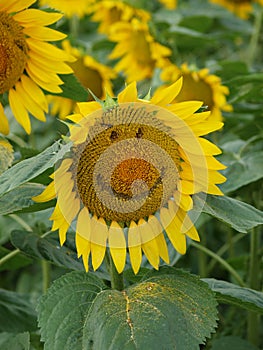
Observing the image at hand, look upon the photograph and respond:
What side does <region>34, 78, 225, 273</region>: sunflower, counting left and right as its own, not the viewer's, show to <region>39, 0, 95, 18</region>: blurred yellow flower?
back

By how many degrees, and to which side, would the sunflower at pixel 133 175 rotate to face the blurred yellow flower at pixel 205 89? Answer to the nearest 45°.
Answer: approximately 180°

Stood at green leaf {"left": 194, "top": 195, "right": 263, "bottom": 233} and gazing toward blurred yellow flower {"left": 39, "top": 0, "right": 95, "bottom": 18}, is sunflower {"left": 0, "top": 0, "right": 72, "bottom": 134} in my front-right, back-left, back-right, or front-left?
front-left

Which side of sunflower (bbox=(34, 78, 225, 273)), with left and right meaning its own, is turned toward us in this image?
front

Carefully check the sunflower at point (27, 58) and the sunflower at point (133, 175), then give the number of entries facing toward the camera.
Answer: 2

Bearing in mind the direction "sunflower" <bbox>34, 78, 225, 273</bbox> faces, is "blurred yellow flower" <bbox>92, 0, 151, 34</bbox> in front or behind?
behind

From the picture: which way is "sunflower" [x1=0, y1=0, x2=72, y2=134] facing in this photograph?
toward the camera
